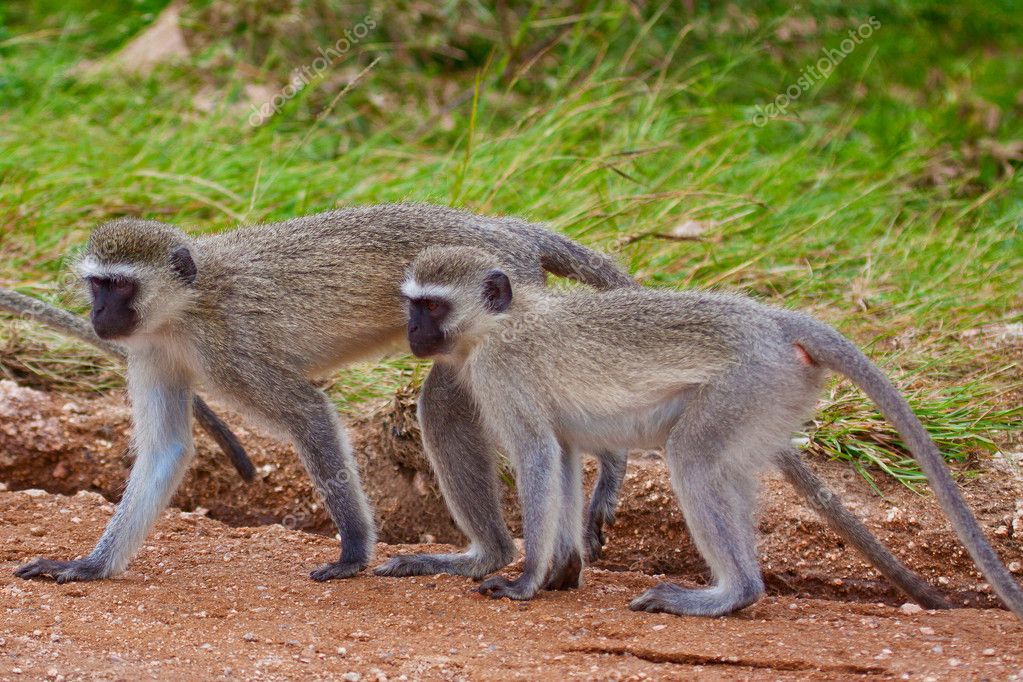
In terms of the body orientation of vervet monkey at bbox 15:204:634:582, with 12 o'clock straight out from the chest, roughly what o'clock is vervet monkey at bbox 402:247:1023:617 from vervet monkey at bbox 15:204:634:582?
vervet monkey at bbox 402:247:1023:617 is roughly at 7 o'clock from vervet monkey at bbox 15:204:634:582.

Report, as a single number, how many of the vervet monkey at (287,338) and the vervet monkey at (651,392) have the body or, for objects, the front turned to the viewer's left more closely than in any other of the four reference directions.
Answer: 2

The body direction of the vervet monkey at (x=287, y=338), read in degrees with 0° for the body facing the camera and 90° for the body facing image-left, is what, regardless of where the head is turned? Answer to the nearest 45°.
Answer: approximately 90°

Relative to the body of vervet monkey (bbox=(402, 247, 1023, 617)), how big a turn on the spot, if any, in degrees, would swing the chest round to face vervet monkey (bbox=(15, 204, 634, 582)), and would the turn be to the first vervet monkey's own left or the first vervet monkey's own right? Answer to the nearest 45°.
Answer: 0° — it already faces it

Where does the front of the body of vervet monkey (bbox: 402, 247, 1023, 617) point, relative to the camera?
to the viewer's left
